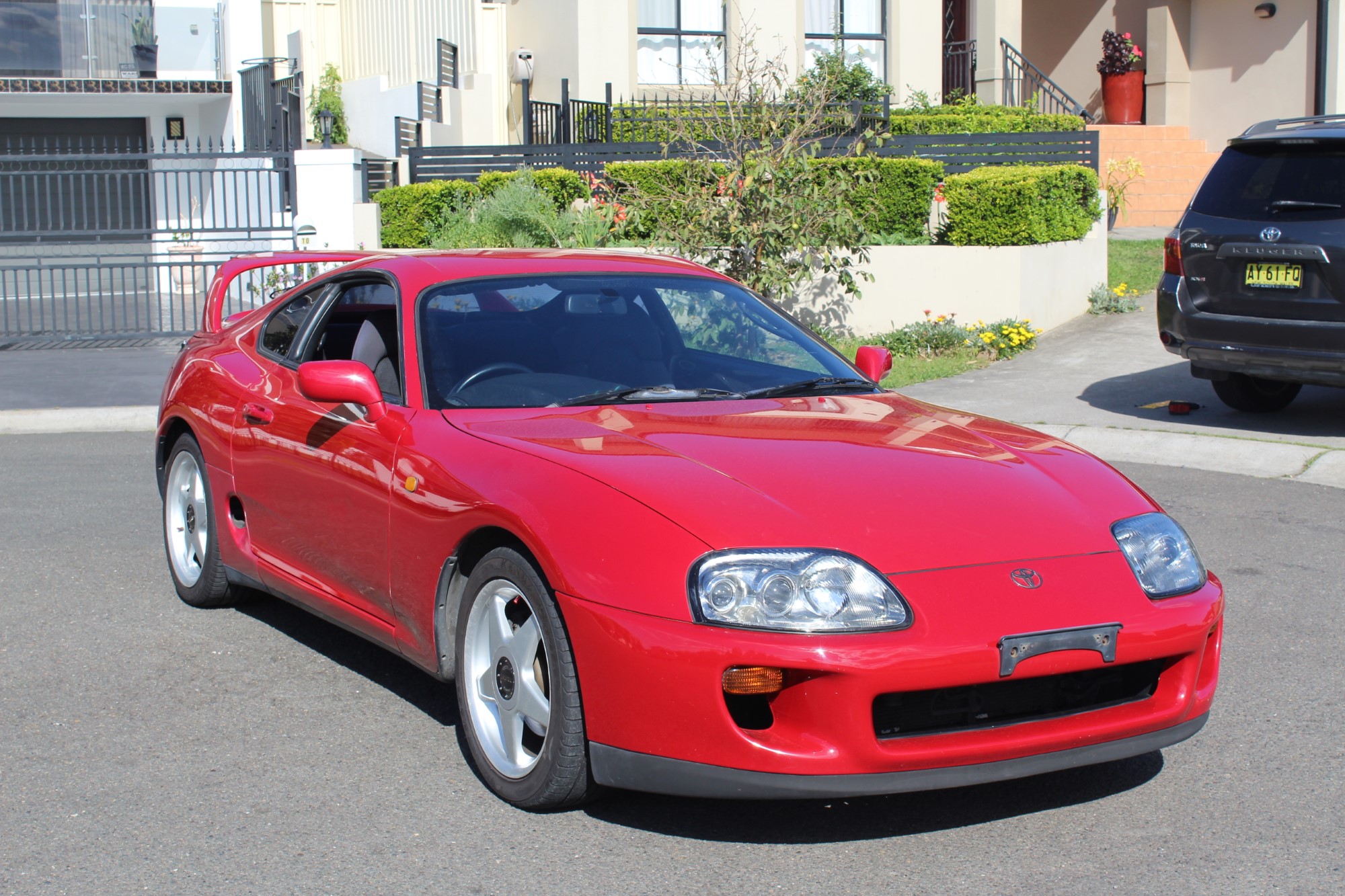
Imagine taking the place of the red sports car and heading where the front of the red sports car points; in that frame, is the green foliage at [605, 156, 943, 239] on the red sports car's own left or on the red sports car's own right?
on the red sports car's own left

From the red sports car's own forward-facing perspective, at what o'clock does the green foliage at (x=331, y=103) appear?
The green foliage is roughly at 7 o'clock from the red sports car.

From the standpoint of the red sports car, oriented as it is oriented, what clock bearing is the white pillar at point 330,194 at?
The white pillar is roughly at 7 o'clock from the red sports car.

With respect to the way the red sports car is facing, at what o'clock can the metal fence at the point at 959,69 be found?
The metal fence is roughly at 8 o'clock from the red sports car.

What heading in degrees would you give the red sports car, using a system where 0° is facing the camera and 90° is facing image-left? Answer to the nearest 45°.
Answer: approximately 315°

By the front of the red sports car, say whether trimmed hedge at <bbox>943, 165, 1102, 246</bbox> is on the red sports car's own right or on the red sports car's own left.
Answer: on the red sports car's own left

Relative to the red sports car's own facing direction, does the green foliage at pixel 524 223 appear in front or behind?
behind

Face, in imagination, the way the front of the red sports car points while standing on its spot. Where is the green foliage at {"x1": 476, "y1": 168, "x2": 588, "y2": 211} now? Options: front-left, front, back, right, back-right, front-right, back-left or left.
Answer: back-left

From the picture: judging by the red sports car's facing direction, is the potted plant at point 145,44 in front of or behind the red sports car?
behind

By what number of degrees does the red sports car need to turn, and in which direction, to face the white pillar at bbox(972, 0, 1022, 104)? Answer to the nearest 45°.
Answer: approximately 135° to its left

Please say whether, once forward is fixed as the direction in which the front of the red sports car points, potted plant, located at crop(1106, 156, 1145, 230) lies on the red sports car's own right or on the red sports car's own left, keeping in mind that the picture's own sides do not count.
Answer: on the red sports car's own left
